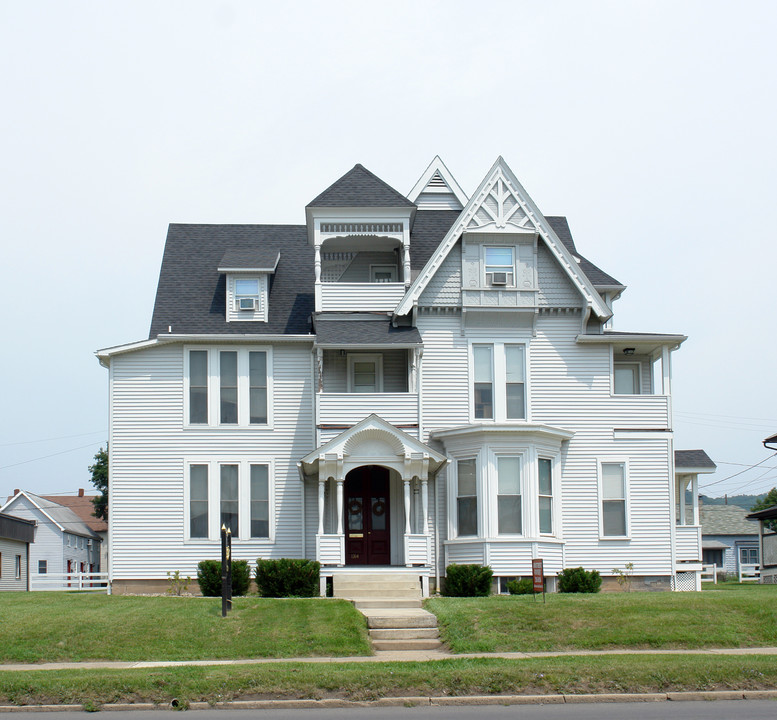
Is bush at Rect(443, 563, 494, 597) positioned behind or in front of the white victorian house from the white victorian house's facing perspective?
in front

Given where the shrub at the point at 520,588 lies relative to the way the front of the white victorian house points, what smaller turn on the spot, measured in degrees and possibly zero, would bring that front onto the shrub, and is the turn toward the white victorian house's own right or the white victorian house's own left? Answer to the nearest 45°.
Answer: approximately 45° to the white victorian house's own left

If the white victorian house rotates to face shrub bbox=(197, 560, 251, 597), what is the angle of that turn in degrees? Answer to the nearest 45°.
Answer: approximately 45° to its right

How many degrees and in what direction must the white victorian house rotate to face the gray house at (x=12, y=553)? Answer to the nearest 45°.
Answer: approximately 135° to its right

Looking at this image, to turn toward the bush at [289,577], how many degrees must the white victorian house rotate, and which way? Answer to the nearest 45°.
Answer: approximately 45° to its right

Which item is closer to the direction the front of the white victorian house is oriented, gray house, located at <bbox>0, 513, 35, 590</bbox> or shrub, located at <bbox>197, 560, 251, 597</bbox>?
the shrub

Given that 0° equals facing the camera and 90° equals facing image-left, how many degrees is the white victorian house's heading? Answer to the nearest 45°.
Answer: approximately 0°
